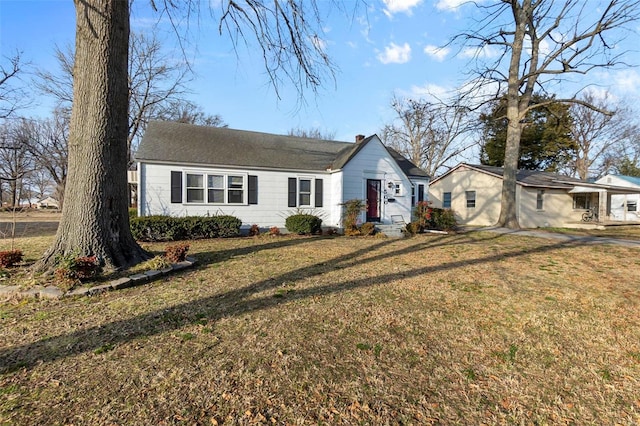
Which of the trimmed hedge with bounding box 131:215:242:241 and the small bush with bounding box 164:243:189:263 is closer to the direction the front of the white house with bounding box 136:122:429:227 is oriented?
the small bush

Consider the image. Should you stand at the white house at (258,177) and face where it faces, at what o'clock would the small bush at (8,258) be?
The small bush is roughly at 1 o'clock from the white house.

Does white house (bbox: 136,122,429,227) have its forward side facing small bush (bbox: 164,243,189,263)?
yes

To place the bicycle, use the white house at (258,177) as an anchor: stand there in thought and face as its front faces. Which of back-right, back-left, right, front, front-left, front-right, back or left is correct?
left

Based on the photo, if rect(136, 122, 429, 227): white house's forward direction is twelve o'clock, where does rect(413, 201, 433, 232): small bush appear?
The small bush is roughly at 9 o'clock from the white house.

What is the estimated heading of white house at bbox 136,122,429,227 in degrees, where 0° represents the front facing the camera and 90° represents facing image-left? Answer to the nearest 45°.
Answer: approximately 0°

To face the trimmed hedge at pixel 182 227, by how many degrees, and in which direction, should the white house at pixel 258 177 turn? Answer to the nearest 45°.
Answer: approximately 45° to its right

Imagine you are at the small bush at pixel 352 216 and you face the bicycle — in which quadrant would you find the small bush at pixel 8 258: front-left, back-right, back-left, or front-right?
back-right

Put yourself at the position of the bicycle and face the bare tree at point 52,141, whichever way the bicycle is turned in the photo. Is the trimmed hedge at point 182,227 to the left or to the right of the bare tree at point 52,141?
left

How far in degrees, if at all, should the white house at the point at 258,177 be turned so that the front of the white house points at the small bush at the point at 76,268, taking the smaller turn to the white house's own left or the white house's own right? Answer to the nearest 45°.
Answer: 0° — it already faces it

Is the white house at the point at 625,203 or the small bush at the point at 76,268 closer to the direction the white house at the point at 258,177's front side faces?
the small bush

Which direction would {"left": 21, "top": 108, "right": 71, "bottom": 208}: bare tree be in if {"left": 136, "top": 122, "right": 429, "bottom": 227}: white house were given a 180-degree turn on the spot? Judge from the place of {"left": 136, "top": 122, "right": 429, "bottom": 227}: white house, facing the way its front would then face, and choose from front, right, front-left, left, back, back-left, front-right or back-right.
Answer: front-left

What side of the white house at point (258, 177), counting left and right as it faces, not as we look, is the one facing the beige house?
left
